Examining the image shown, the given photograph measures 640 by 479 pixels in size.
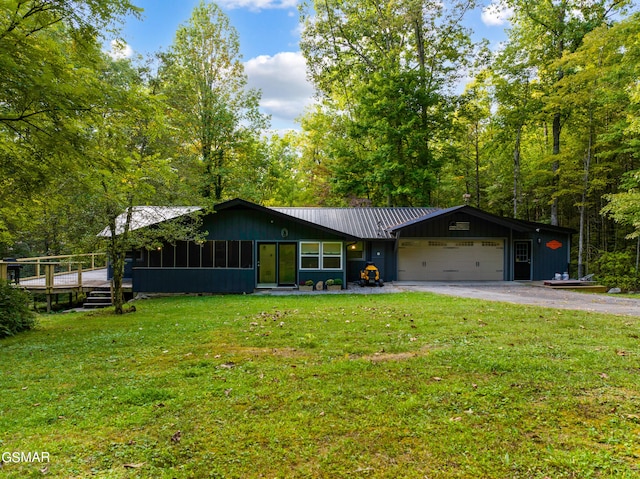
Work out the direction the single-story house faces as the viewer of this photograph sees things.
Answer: facing the viewer

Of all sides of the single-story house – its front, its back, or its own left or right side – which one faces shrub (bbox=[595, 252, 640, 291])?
left

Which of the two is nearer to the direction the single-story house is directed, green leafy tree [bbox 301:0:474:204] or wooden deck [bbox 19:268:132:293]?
the wooden deck

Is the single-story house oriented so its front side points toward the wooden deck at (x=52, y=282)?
no

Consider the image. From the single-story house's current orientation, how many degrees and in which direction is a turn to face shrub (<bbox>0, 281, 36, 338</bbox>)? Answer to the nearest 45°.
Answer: approximately 45° to its right

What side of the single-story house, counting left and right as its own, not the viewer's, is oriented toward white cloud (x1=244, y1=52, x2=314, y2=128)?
back

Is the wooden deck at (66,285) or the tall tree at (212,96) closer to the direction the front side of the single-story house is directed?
the wooden deck

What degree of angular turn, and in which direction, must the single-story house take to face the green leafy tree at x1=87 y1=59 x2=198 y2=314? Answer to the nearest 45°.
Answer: approximately 45° to its right

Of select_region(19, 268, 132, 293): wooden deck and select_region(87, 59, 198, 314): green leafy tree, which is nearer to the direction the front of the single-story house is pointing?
the green leafy tree

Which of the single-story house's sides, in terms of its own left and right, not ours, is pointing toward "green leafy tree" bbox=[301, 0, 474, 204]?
back
